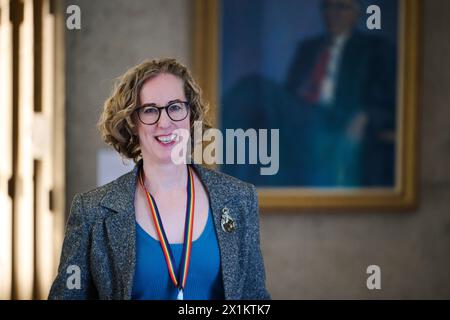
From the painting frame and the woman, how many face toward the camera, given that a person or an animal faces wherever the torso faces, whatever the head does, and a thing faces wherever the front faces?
2

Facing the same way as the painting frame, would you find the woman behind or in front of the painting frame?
in front

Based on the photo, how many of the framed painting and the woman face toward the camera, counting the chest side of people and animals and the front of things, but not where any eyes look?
2

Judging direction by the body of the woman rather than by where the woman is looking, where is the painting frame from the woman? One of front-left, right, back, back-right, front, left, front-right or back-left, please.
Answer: back-left

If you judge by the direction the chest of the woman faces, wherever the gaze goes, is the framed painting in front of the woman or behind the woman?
behind

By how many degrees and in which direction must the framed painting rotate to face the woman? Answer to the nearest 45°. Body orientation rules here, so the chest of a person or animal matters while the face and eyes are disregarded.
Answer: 0° — it already faces them
